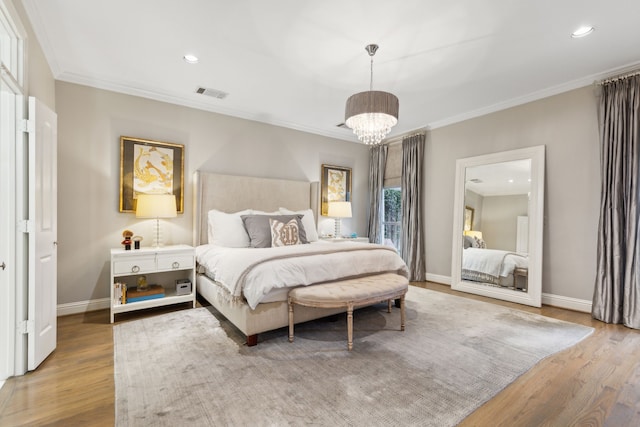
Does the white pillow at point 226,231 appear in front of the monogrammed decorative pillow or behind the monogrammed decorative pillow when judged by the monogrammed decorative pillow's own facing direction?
behind

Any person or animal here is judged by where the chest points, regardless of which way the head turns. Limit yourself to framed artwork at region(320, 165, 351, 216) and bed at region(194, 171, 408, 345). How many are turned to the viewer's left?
0

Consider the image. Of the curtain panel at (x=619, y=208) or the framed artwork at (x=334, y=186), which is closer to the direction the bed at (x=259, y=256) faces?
the curtain panel

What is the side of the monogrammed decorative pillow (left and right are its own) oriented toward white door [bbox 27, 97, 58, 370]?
right

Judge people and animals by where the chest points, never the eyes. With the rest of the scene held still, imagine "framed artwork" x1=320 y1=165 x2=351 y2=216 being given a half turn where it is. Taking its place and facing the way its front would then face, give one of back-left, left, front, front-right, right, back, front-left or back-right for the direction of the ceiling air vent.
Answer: left

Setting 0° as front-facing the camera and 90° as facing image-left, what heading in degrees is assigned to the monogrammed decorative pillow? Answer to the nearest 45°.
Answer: approximately 315°

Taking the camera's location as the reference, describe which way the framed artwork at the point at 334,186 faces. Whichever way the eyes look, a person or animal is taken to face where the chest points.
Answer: facing the viewer and to the right of the viewer

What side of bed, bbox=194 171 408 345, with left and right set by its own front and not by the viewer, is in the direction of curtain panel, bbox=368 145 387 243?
left

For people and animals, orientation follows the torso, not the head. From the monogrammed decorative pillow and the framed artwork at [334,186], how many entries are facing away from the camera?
0

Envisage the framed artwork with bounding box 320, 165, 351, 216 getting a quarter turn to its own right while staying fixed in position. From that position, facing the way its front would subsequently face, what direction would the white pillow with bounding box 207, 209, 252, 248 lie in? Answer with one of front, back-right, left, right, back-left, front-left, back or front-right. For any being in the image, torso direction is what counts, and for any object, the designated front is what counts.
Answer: front

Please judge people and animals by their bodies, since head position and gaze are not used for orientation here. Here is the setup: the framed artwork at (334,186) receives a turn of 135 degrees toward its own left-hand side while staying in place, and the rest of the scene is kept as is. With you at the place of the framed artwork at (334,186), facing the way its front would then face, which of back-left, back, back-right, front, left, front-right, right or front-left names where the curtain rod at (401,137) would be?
right
